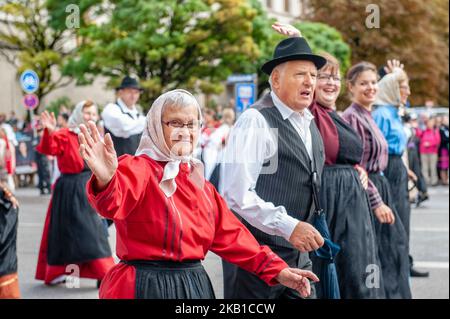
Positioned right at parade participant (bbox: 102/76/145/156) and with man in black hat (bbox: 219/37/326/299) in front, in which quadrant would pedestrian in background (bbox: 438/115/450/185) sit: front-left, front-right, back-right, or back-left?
back-left

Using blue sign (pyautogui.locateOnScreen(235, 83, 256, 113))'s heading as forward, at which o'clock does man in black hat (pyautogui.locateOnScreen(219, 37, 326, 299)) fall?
The man in black hat is roughly at 12 o'clock from the blue sign.

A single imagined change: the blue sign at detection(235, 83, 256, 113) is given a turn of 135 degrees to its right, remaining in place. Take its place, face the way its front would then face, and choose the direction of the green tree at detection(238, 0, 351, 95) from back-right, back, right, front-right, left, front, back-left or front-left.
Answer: front-right

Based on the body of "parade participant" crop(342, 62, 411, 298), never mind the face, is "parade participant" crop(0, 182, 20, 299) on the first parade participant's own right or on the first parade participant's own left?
on the first parade participant's own right

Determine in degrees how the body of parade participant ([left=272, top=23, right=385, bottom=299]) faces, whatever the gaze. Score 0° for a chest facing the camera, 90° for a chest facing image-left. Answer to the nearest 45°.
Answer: approximately 315°
